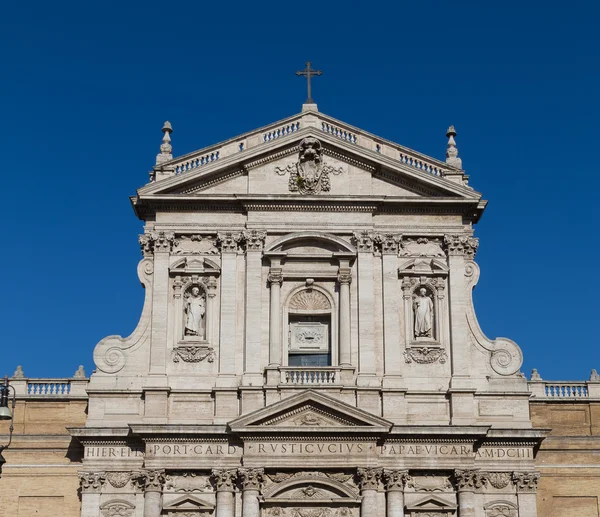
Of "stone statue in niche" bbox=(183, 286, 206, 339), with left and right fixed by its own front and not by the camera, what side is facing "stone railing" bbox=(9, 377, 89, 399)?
right

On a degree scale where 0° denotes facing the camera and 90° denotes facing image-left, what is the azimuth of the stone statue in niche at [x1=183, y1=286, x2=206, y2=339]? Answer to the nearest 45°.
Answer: approximately 0°

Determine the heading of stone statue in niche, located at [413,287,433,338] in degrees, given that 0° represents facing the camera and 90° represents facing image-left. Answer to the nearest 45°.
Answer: approximately 0°

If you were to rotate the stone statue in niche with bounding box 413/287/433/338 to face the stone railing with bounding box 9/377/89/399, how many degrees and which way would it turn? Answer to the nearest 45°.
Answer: approximately 90° to its right

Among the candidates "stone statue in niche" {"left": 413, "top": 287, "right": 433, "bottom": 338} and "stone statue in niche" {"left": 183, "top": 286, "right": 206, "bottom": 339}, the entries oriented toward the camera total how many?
2

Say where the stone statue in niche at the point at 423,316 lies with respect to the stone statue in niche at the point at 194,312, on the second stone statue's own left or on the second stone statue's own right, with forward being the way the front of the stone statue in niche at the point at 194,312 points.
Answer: on the second stone statue's own left

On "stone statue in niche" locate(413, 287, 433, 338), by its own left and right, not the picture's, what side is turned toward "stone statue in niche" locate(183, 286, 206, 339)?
right
